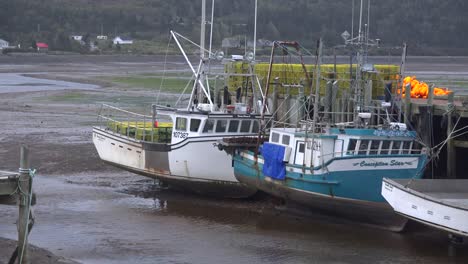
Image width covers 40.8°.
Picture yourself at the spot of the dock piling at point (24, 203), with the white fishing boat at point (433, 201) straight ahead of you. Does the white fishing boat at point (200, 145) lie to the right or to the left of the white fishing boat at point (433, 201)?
left

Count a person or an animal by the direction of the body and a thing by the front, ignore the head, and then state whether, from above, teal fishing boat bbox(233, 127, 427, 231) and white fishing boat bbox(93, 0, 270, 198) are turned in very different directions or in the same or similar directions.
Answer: same or similar directions
